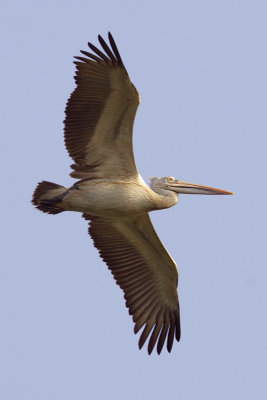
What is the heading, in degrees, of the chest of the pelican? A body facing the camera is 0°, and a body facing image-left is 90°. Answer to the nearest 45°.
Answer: approximately 270°
